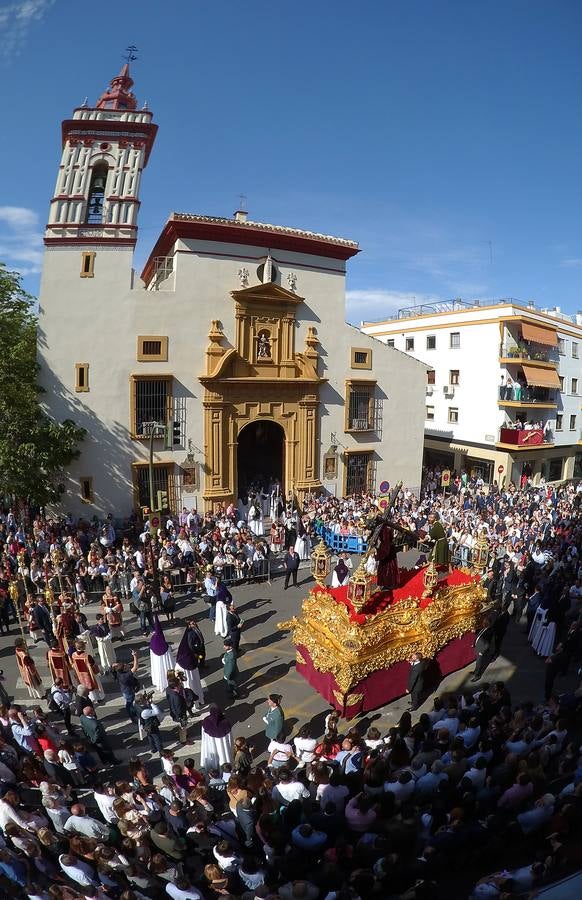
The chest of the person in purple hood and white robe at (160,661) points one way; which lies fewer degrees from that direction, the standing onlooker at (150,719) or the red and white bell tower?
the standing onlooker

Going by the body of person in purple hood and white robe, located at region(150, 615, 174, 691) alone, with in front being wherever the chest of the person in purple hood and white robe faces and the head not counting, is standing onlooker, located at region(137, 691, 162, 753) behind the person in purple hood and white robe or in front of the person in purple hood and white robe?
in front

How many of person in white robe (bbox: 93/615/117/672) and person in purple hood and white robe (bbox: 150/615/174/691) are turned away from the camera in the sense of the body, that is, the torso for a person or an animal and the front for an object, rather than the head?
0

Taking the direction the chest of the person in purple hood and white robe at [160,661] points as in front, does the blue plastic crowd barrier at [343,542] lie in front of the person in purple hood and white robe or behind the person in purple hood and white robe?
behind

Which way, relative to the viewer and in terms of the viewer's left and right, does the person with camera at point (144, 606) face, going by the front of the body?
facing the viewer and to the right of the viewer

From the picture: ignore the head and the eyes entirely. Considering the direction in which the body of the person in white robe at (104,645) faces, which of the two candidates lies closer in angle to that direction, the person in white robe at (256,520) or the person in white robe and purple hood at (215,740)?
the person in white robe and purple hood

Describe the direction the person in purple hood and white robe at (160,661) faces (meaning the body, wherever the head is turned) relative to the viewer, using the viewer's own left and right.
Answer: facing the viewer and to the left of the viewer

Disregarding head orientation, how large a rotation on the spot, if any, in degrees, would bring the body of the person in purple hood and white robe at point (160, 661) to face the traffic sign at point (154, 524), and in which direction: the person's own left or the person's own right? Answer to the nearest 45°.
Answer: approximately 135° to the person's own right
